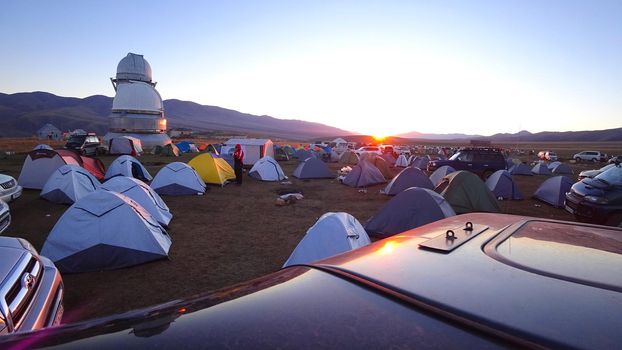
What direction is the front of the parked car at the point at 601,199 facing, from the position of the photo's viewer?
facing the viewer and to the left of the viewer

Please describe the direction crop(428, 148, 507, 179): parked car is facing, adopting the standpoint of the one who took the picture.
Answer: facing to the left of the viewer

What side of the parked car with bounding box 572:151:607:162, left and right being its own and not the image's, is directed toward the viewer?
left

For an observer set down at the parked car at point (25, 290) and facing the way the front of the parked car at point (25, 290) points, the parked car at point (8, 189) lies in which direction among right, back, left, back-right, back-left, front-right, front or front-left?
back-left

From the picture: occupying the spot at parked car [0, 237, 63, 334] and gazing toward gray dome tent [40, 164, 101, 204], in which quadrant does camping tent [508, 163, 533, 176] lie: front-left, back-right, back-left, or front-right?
front-right

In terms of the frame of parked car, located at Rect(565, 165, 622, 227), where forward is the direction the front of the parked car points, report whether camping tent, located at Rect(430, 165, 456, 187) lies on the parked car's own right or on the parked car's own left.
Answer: on the parked car's own right

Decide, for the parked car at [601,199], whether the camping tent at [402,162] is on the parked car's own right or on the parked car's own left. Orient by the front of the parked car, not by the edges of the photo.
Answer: on the parked car's own right

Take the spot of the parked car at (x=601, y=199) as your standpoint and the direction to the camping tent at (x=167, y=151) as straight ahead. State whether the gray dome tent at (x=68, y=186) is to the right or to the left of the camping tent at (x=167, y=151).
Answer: left

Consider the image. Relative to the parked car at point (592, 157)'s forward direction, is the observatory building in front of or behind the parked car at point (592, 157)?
in front

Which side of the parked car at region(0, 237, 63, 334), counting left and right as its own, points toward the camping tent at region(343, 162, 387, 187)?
left

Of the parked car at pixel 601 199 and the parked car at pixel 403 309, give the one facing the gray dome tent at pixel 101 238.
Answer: the parked car at pixel 601 199
